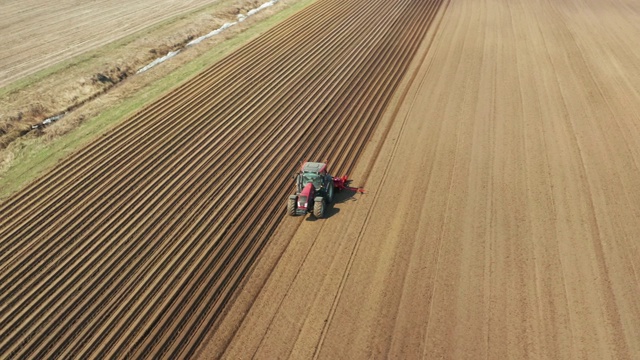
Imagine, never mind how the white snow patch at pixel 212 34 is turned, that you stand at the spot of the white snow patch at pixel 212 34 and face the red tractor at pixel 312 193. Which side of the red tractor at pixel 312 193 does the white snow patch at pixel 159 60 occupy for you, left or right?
right

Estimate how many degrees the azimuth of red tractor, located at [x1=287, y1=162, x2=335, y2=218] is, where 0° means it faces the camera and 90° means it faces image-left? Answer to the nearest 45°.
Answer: approximately 45°

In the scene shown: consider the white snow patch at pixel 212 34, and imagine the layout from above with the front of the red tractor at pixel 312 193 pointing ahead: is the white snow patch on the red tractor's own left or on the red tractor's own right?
on the red tractor's own right

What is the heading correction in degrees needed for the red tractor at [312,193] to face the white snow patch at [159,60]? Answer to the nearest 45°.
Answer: approximately 90° to its right
